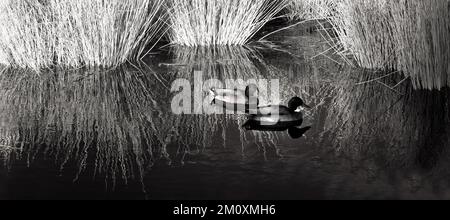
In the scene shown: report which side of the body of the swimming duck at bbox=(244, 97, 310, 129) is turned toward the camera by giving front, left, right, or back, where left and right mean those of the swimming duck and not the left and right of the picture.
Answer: right
